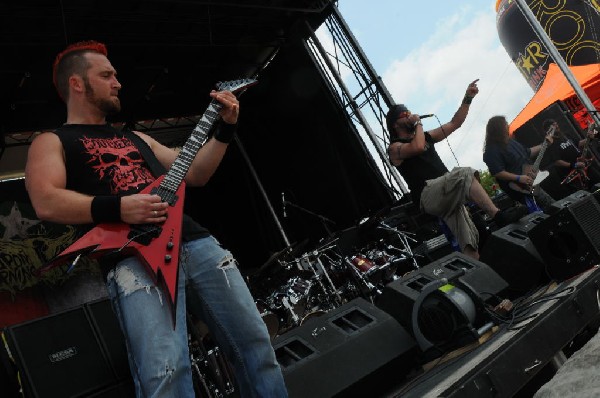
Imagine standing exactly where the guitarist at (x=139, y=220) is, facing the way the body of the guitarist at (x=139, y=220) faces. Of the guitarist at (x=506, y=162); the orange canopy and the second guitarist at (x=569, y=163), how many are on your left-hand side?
3

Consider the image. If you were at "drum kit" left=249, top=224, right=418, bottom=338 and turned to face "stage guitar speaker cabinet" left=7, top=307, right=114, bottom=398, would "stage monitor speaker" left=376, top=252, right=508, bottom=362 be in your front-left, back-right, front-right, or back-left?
front-left

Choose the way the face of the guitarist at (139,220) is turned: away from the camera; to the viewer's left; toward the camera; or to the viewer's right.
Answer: to the viewer's right
